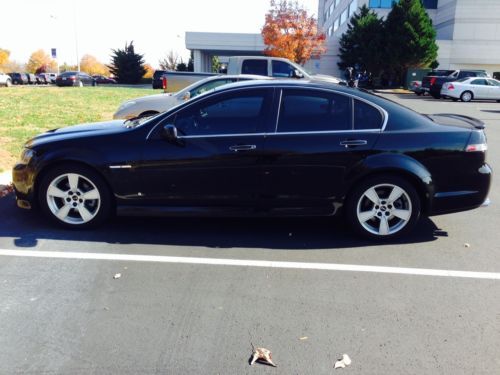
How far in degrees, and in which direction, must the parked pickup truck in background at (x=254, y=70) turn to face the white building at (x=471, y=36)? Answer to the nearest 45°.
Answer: approximately 45° to its left

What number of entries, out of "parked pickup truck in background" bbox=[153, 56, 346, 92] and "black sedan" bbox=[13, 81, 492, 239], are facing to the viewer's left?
1

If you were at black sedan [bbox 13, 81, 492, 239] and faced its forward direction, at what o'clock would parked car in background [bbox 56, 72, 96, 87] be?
The parked car in background is roughly at 2 o'clock from the black sedan.

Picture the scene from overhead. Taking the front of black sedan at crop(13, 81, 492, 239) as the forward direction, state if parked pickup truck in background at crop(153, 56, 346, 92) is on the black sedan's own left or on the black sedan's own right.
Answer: on the black sedan's own right

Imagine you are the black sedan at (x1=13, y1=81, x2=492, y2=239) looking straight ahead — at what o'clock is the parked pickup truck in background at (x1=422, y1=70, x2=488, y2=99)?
The parked pickup truck in background is roughly at 4 o'clock from the black sedan.

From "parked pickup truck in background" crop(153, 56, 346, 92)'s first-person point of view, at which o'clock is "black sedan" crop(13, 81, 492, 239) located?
The black sedan is roughly at 3 o'clock from the parked pickup truck in background.

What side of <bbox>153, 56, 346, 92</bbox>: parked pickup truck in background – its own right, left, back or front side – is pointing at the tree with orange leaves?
left

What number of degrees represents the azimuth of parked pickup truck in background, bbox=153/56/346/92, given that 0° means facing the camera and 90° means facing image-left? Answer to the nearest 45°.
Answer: approximately 270°

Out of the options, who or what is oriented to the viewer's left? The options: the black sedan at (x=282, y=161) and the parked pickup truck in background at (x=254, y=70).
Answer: the black sedan

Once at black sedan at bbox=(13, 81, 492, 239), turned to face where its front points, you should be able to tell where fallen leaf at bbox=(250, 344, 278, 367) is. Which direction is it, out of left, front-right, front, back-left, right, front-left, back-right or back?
left

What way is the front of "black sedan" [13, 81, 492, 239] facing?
to the viewer's left

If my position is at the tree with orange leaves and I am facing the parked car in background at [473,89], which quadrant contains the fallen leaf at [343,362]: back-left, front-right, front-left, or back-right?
front-right

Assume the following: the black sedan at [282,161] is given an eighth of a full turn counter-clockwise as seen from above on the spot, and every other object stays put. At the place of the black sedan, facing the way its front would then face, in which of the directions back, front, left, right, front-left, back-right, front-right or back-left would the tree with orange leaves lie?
back-right

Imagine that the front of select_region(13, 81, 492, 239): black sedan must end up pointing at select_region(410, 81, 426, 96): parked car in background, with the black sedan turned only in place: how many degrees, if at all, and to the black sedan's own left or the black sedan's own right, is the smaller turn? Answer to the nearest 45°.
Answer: approximately 90° to the black sedan's own right

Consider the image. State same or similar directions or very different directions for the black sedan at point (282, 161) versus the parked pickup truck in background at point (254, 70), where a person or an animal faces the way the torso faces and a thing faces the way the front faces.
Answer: very different directions
